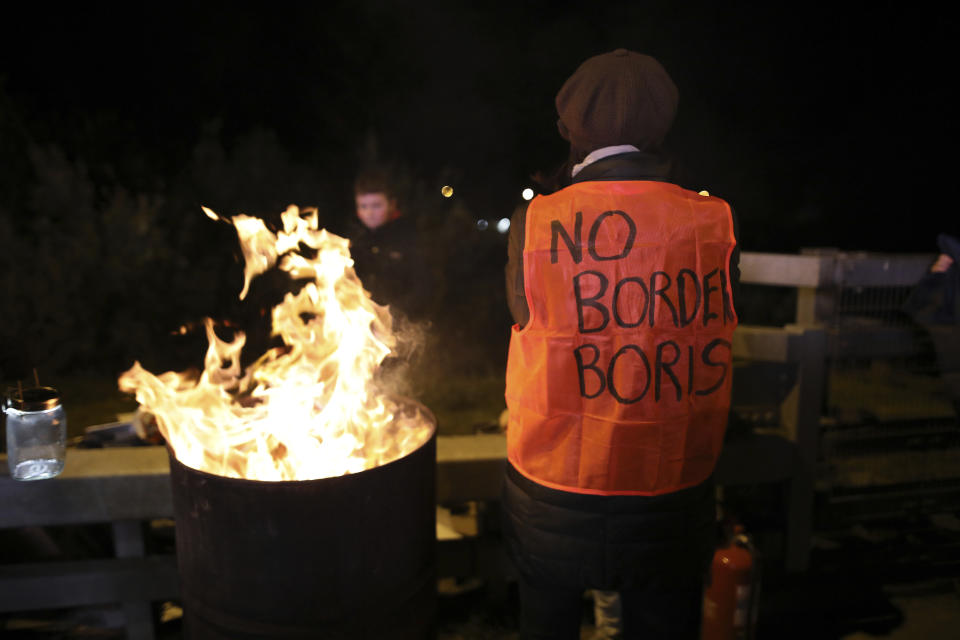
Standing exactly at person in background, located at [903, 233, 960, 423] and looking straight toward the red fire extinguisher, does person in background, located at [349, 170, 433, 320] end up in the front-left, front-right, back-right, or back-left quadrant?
front-right

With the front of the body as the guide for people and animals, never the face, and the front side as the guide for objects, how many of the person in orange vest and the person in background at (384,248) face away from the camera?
1

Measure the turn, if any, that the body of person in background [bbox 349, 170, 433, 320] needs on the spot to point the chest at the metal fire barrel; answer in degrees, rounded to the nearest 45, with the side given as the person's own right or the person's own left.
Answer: approximately 45° to the person's own left

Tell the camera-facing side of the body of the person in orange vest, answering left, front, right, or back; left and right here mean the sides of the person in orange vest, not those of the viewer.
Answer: back

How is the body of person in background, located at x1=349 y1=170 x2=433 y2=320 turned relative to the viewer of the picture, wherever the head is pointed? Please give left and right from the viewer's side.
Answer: facing the viewer and to the left of the viewer

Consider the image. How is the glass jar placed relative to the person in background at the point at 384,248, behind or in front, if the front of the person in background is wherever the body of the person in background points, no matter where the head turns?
in front

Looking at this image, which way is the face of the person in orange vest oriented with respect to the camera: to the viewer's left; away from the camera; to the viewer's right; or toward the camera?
away from the camera

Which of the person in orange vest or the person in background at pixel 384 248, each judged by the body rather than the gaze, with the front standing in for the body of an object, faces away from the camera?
the person in orange vest

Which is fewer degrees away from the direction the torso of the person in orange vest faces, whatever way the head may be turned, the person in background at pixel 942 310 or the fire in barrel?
the person in background

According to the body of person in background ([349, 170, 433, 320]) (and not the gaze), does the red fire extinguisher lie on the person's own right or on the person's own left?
on the person's own left

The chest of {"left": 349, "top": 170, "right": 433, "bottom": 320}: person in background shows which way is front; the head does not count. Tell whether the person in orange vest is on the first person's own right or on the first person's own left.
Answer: on the first person's own left

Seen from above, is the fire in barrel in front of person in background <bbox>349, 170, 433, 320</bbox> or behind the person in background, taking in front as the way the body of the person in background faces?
in front
